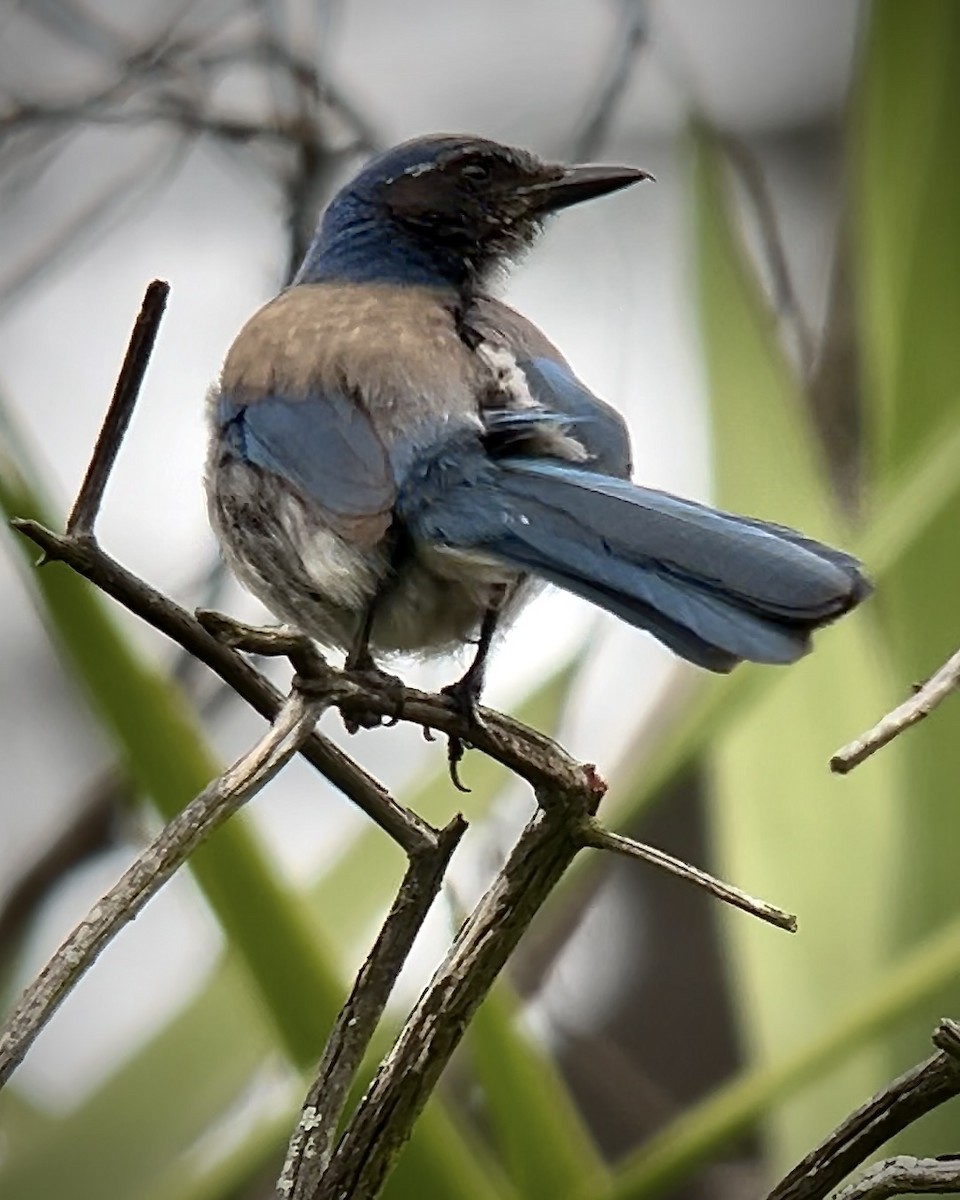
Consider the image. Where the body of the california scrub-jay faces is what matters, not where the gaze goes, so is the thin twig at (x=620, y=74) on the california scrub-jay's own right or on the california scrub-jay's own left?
on the california scrub-jay's own right

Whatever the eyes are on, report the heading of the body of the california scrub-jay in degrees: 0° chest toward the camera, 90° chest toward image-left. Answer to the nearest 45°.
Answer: approximately 135°
